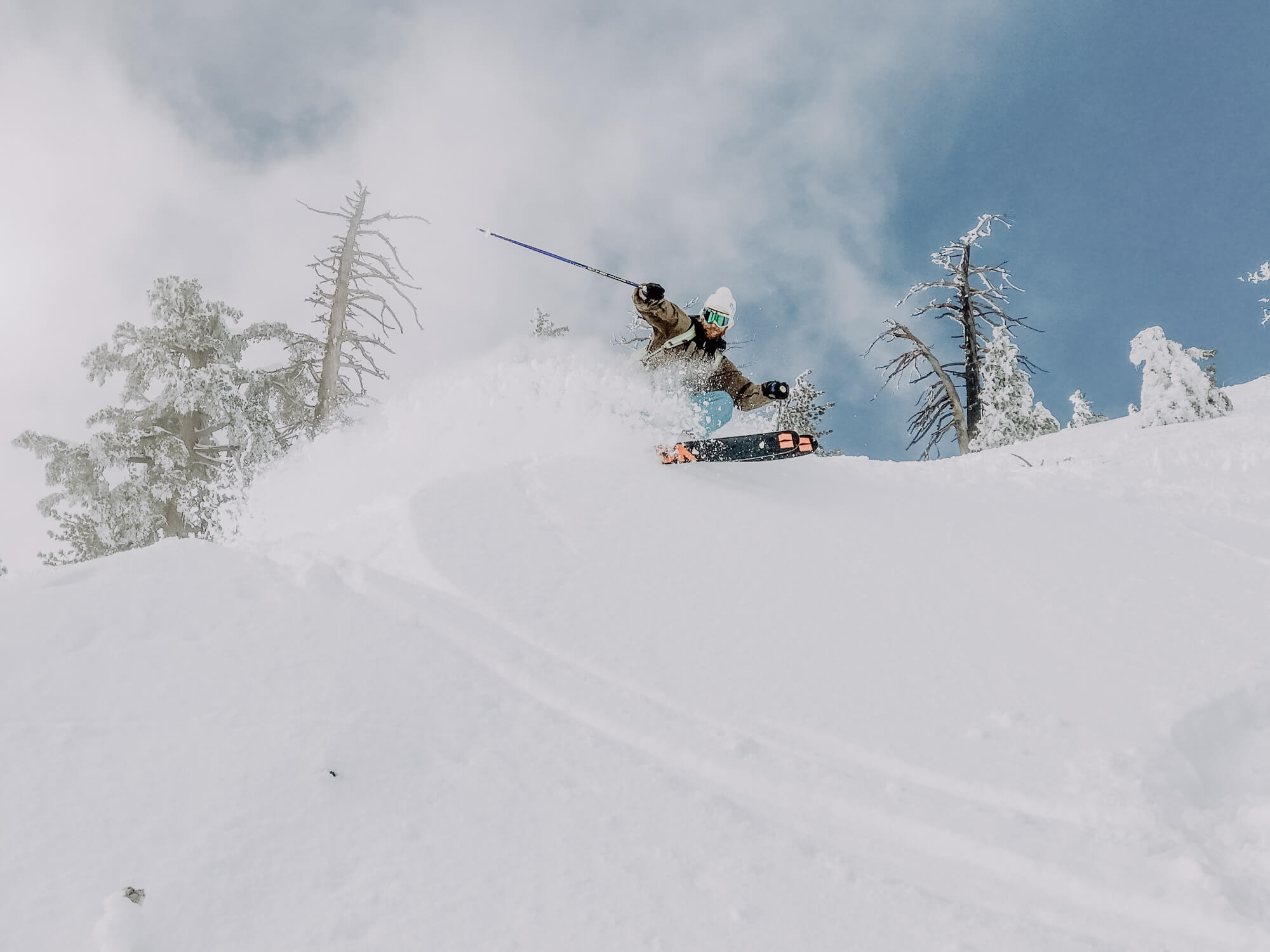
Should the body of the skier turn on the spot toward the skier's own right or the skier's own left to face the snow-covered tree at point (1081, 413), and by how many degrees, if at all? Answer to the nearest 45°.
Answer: approximately 135° to the skier's own left

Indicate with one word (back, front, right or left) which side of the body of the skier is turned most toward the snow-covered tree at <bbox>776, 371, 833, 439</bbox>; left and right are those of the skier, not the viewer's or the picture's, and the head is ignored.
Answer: back

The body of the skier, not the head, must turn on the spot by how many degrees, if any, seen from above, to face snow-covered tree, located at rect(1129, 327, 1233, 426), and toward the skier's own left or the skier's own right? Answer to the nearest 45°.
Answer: approximately 135° to the skier's own left

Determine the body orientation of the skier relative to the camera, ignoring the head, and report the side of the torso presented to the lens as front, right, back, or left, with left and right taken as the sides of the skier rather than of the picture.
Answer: front

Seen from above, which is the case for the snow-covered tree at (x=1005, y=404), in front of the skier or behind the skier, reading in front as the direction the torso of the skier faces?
behind

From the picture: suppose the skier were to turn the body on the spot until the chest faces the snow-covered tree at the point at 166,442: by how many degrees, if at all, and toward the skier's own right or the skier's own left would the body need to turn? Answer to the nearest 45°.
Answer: approximately 135° to the skier's own right
